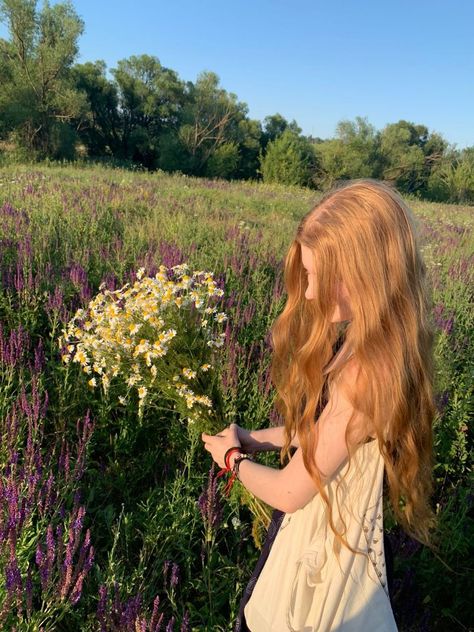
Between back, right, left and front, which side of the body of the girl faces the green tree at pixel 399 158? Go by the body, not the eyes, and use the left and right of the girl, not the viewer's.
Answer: right

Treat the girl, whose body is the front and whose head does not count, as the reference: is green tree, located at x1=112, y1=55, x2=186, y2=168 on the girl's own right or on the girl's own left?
on the girl's own right

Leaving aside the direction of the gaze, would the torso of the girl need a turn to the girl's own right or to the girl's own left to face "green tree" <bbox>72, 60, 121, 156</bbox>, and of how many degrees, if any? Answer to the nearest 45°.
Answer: approximately 45° to the girl's own right

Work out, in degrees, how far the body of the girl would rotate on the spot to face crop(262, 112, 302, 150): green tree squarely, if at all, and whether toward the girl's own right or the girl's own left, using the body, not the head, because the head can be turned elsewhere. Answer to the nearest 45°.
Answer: approximately 90° to the girl's own right

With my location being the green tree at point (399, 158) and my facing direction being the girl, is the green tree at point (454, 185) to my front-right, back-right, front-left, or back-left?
front-left

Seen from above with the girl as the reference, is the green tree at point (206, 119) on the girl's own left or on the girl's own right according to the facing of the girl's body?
on the girl's own right

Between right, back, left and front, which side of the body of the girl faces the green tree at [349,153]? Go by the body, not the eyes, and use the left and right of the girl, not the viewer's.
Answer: right

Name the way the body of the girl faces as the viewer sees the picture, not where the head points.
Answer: to the viewer's left

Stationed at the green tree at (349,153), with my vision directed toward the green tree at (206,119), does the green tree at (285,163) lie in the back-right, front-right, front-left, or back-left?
front-left

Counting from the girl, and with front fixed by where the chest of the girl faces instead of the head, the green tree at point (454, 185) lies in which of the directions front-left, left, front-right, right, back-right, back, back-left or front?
right

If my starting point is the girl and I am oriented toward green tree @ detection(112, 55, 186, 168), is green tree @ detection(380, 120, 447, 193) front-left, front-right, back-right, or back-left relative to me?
front-right
